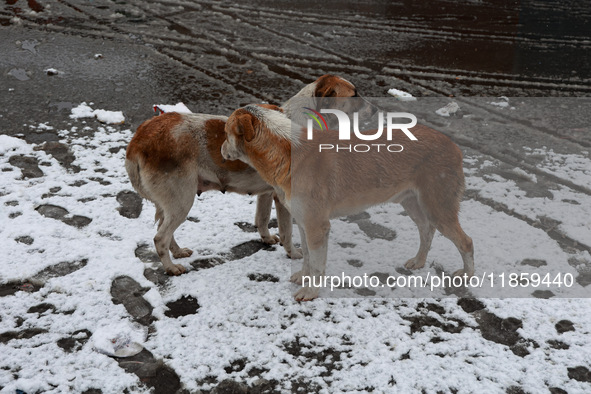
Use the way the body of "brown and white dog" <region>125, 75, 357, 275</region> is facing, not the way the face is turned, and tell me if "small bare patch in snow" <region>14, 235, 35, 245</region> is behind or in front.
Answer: behind

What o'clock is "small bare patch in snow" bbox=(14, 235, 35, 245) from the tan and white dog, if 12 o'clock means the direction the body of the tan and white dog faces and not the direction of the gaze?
The small bare patch in snow is roughly at 12 o'clock from the tan and white dog.

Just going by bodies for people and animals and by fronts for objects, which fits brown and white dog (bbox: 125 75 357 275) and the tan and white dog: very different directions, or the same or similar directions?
very different directions

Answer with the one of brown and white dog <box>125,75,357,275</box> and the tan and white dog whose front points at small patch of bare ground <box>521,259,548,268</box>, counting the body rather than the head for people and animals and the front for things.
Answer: the brown and white dog

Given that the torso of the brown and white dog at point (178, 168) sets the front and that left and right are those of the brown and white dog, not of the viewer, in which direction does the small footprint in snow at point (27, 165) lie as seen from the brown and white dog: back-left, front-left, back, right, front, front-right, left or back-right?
back-left

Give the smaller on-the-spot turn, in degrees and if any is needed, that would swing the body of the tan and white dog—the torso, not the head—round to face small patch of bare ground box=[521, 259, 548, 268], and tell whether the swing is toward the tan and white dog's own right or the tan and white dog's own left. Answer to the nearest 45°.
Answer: approximately 180°

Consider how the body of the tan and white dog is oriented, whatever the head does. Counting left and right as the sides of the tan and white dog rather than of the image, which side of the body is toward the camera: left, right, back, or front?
left

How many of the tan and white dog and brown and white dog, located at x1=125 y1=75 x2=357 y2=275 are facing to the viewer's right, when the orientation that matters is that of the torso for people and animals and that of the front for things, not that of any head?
1

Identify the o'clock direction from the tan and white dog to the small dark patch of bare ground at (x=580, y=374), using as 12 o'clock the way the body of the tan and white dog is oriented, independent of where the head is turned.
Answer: The small dark patch of bare ground is roughly at 7 o'clock from the tan and white dog.

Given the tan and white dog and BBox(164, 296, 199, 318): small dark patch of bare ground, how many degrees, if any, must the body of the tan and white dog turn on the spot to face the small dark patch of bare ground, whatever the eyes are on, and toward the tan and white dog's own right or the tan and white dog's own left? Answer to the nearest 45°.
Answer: approximately 45° to the tan and white dog's own left

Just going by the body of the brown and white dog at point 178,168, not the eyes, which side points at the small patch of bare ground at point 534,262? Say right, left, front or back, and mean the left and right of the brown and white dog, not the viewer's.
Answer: front

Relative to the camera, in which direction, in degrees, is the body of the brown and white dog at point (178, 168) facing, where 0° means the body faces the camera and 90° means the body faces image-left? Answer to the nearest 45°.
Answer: approximately 270°

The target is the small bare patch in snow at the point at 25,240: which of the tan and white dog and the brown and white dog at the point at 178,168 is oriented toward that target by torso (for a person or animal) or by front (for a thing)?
the tan and white dog
